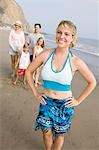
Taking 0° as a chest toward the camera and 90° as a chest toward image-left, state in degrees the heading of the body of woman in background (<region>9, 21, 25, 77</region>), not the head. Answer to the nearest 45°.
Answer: approximately 0°

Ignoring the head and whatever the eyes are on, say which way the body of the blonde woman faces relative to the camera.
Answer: toward the camera

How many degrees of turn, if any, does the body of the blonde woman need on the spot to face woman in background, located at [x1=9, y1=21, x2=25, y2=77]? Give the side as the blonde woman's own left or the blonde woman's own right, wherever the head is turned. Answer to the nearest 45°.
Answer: approximately 180°

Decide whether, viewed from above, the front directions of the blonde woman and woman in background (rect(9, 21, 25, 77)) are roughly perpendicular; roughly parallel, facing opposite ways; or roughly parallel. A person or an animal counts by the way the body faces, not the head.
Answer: roughly parallel

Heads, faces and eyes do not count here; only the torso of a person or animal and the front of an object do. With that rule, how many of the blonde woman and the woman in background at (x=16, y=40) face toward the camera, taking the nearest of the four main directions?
2

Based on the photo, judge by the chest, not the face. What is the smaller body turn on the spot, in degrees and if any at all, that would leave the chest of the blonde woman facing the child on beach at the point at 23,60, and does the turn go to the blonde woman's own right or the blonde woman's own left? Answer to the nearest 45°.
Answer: approximately 180°
